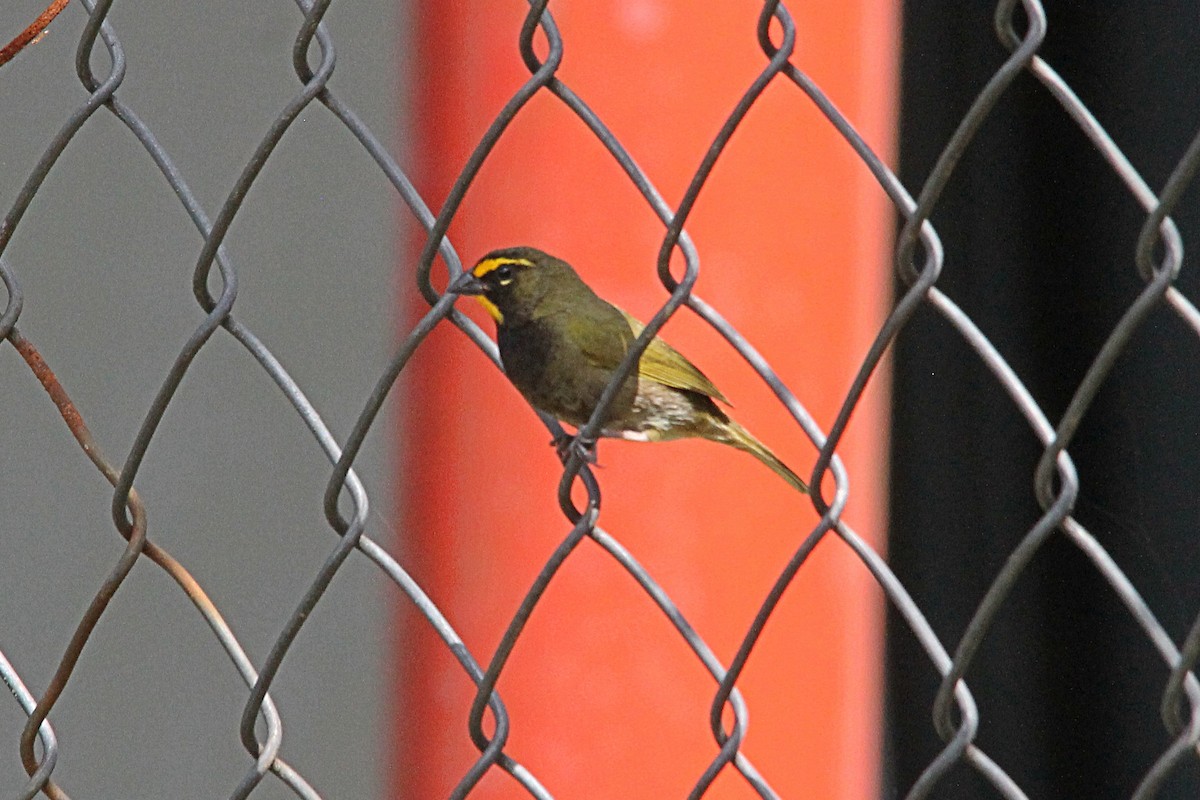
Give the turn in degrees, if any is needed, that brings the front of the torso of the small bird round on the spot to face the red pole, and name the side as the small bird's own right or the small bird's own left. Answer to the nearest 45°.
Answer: approximately 90° to the small bird's own right

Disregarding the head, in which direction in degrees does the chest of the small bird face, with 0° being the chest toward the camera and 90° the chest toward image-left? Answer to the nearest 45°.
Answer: approximately 90°
